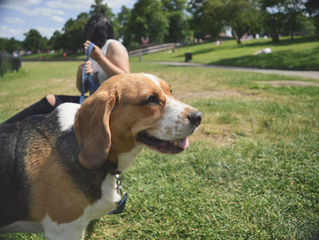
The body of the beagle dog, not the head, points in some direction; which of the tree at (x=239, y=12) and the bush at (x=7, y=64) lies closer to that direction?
the tree

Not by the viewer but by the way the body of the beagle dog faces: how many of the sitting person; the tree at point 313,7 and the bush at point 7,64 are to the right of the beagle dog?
0

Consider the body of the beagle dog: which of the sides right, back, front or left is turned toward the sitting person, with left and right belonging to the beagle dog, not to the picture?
left

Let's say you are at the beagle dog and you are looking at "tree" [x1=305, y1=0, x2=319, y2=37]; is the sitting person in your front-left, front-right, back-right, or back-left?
front-left

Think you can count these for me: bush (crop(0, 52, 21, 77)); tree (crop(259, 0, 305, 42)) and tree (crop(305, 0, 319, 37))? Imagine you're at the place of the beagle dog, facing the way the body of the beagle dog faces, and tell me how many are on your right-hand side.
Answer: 0

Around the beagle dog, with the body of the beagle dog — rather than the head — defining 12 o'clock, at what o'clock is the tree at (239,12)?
The tree is roughly at 10 o'clock from the beagle dog.

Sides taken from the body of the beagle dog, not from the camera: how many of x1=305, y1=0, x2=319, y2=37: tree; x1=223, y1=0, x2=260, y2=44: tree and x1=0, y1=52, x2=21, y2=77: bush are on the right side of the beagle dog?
0

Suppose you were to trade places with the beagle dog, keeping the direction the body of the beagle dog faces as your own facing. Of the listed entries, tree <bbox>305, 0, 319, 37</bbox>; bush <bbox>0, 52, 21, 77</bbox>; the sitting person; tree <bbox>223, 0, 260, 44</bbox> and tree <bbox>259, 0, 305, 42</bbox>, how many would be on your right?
0

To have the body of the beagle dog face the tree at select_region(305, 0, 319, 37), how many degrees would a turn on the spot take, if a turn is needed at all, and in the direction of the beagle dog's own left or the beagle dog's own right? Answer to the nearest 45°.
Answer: approximately 45° to the beagle dog's own left

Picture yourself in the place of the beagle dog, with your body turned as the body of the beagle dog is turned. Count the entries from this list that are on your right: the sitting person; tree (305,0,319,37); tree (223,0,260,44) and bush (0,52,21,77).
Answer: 0

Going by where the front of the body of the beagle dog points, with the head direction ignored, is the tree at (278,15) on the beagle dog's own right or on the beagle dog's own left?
on the beagle dog's own left

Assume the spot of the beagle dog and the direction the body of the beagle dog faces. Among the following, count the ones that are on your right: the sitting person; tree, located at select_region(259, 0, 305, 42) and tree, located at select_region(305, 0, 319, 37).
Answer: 0

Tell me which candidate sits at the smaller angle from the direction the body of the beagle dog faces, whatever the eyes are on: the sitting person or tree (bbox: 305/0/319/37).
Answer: the tree

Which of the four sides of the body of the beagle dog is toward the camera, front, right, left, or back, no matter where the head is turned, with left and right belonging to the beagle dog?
right
